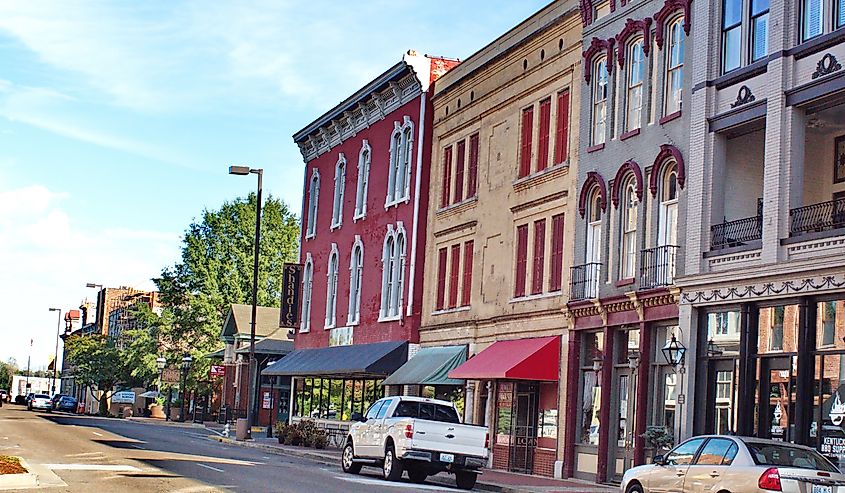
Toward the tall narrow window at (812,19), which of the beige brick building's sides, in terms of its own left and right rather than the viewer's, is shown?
left

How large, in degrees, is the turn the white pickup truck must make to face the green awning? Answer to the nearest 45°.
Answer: approximately 45° to its right

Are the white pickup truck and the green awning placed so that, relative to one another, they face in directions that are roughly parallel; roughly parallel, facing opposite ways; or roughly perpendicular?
roughly perpendicular

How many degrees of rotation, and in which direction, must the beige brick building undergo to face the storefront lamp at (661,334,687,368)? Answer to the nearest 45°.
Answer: approximately 45° to its left

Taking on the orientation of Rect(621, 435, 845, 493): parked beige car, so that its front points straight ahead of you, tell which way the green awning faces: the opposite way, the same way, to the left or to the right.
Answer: to the left

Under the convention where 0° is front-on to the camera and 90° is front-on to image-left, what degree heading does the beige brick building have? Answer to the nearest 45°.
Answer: approximately 45°

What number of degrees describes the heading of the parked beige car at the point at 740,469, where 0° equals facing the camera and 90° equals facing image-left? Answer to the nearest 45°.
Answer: approximately 135°
